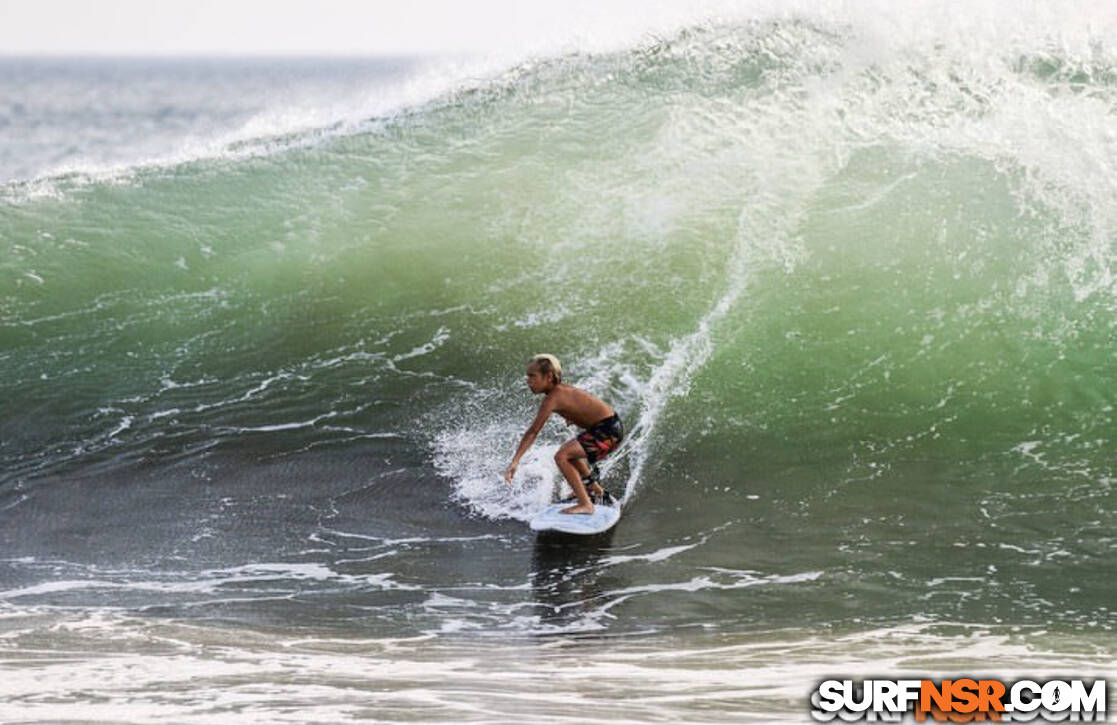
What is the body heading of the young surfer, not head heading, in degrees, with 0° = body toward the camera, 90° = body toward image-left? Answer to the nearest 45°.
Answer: approximately 90°
